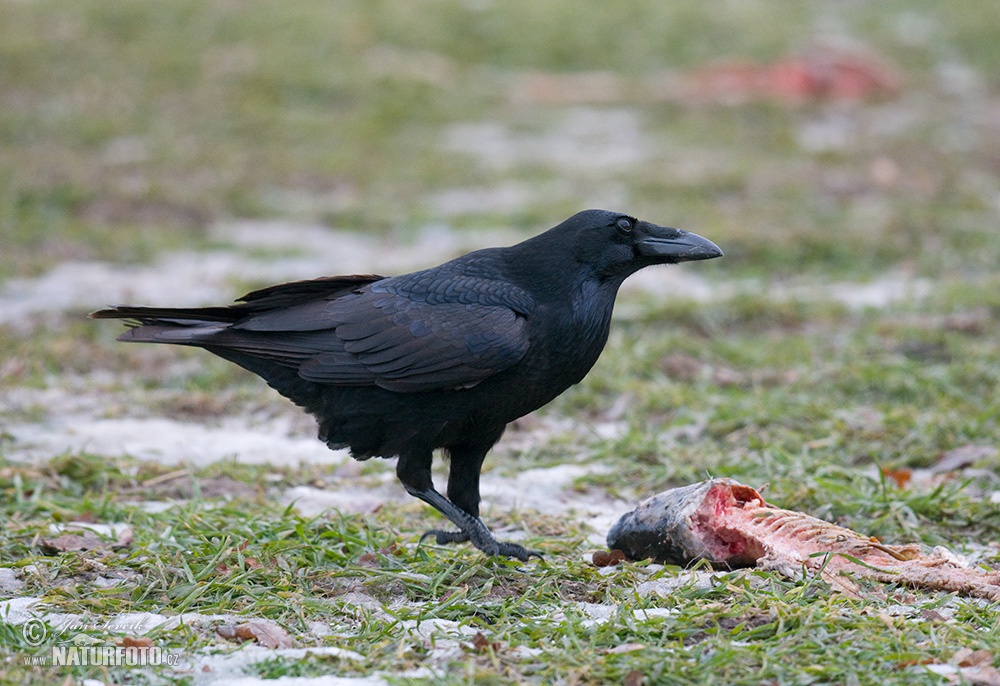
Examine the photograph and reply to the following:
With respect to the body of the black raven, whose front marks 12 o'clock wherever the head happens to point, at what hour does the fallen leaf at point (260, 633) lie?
The fallen leaf is roughly at 4 o'clock from the black raven.

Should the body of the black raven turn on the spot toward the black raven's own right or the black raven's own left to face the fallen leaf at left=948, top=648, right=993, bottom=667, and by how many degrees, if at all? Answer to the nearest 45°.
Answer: approximately 45° to the black raven's own right

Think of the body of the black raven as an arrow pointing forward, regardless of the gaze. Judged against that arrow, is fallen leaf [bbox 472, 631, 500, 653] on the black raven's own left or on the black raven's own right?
on the black raven's own right

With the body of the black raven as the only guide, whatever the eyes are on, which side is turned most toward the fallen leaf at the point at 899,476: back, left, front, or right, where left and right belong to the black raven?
front

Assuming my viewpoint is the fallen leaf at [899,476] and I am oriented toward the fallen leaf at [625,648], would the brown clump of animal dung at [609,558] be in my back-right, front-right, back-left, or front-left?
front-right

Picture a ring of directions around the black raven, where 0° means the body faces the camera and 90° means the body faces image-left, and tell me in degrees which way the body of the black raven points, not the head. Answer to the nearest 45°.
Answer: approximately 270°

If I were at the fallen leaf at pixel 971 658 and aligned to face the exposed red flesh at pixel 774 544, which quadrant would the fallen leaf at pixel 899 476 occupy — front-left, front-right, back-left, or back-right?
front-right

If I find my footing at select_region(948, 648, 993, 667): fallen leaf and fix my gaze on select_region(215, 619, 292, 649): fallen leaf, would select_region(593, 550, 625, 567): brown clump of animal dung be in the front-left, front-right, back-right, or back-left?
front-right

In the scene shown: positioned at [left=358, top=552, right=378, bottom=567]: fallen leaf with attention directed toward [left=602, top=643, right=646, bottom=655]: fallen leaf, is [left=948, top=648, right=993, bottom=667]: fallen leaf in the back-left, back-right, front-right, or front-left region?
front-left

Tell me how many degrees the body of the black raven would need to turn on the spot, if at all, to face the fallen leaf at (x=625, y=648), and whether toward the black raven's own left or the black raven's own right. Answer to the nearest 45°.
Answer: approximately 90° to the black raven's own right

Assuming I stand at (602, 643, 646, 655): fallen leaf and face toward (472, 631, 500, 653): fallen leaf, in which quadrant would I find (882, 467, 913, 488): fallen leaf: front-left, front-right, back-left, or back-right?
back-right

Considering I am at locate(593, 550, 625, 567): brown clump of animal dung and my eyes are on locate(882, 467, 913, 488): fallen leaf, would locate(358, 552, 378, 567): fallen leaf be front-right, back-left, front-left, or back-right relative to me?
back-left
